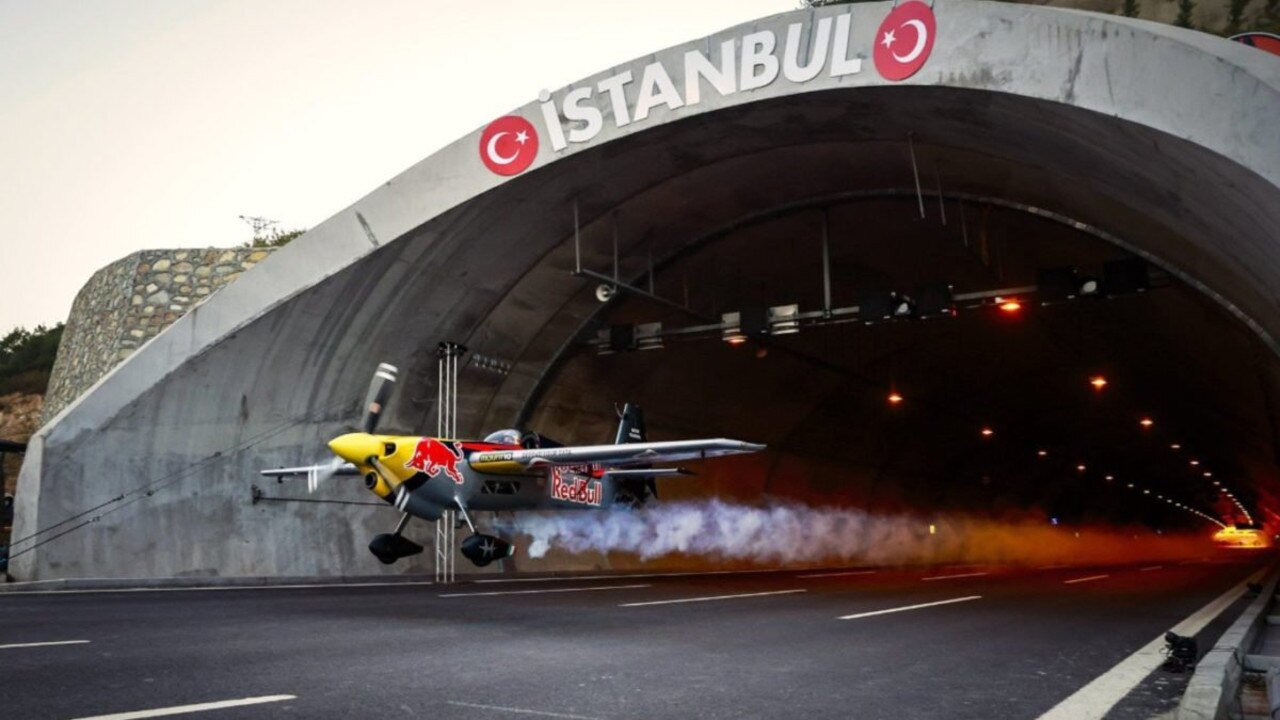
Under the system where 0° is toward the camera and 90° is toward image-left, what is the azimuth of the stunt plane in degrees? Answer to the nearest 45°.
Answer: approximately 45°

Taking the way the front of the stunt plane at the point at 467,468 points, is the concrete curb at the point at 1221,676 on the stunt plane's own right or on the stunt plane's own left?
on the stunt plane's own left

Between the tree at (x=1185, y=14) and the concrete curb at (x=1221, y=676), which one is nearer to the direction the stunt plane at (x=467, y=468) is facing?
the concrete curb

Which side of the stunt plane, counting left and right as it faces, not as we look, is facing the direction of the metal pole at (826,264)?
back

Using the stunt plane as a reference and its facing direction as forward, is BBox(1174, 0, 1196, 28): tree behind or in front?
behind

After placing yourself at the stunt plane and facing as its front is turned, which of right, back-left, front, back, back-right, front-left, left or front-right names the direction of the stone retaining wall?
right

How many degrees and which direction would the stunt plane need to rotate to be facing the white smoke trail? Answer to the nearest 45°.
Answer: approximately 180°
